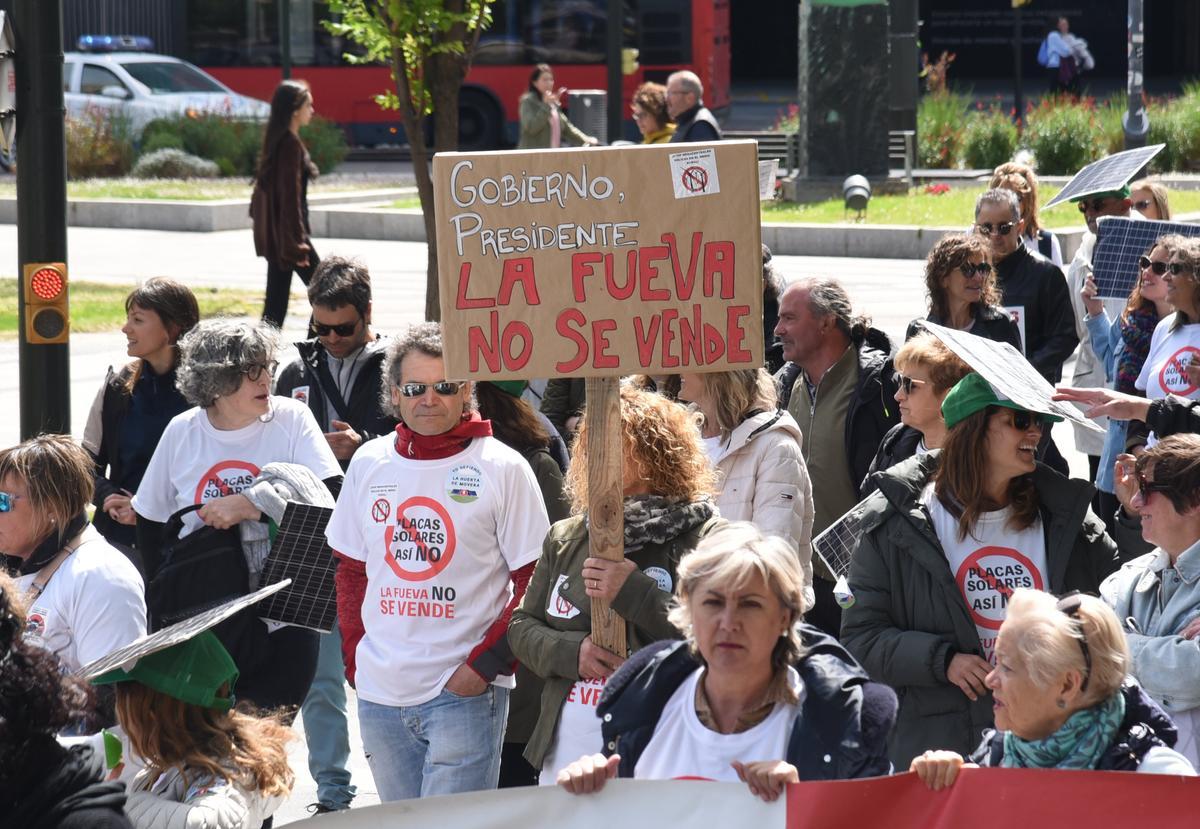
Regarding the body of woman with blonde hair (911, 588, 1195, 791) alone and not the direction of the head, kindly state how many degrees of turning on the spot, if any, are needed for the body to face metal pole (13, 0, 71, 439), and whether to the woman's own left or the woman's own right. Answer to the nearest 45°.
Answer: approximately 45° to the woman's own right

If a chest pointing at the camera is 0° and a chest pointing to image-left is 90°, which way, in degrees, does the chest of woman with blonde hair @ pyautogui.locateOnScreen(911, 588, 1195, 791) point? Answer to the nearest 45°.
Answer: approximately 90°

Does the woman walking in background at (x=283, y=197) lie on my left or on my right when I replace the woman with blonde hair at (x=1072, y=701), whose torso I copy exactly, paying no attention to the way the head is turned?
on my right

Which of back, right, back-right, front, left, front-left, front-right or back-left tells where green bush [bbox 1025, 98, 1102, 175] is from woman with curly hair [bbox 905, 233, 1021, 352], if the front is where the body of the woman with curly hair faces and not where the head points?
back-left

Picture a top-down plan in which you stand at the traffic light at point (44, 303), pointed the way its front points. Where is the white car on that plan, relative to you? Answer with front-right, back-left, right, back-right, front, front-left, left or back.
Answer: back

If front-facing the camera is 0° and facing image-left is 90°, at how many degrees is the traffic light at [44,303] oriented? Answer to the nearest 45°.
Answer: approximately 0°
